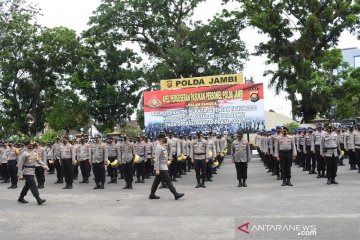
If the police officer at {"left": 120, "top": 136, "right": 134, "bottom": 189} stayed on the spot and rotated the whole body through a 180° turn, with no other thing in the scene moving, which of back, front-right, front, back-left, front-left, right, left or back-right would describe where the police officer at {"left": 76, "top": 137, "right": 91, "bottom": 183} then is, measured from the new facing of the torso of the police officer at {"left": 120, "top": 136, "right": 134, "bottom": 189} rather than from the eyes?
front-left

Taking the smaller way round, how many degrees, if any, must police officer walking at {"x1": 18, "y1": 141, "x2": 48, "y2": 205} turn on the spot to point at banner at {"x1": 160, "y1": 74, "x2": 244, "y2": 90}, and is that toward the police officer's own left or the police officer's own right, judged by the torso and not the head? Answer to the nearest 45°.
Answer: approximately 90° to the police officer's own left

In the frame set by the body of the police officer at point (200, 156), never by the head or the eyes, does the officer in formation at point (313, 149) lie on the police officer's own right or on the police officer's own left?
on the police officer's own left

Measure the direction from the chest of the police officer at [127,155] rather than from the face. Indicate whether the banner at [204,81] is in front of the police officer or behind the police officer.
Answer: behind

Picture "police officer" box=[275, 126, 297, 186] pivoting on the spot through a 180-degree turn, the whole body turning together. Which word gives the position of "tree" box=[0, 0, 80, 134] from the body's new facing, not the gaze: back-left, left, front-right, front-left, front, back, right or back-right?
front-left

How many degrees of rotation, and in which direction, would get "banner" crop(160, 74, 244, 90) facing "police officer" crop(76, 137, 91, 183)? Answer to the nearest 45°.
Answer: approximately 45° to its right
